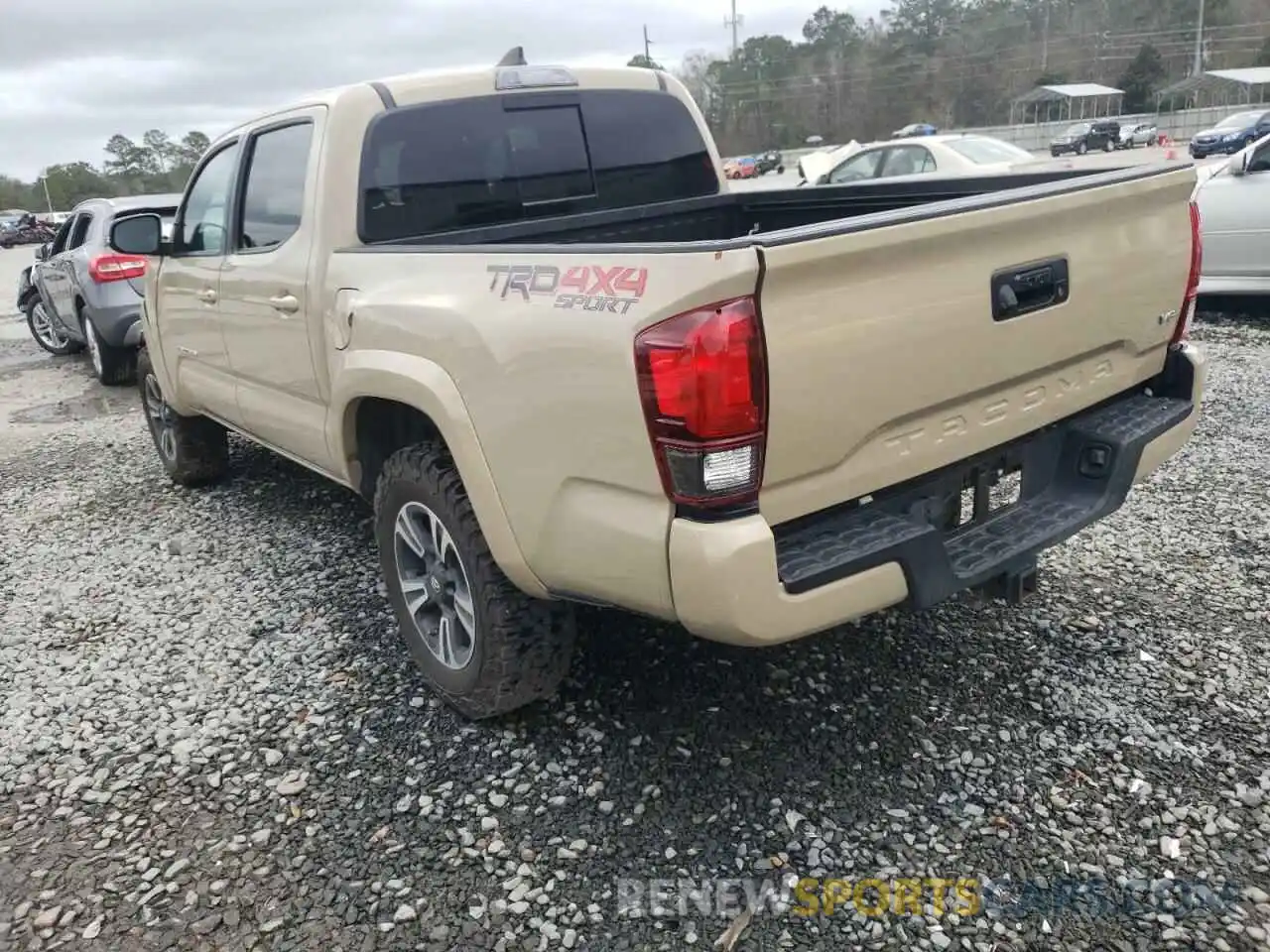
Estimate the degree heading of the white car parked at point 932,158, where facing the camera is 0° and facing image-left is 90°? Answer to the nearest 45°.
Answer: approximately 135°

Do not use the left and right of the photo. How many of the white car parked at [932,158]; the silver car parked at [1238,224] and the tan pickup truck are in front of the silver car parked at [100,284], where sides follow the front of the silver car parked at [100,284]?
0

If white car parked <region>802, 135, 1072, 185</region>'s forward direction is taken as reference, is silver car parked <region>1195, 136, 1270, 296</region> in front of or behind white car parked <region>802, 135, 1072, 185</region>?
behind

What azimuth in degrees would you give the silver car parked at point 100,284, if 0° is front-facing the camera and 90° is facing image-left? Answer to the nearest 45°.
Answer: approximately 135°

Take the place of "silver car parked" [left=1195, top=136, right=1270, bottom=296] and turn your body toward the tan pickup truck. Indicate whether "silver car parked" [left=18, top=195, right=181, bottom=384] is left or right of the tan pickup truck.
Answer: right

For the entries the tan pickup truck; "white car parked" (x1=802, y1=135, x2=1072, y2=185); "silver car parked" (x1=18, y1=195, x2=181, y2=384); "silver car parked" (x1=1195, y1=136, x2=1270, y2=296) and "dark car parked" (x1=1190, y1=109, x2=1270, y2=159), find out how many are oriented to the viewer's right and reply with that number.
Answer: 0

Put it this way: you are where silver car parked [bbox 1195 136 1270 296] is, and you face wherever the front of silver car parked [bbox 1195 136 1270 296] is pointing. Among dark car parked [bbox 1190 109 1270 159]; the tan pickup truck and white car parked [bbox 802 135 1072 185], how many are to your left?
1

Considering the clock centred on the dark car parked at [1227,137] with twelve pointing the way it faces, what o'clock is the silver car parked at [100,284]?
The silver car parked is roughly at 11 o'clock from the dark car parked.

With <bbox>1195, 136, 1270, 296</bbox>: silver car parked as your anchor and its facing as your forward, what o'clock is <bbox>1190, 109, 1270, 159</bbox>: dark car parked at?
The dark car parked is roughly at 3 o'clock from the silver car parked.

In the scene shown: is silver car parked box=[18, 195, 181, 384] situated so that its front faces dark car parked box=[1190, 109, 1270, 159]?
no

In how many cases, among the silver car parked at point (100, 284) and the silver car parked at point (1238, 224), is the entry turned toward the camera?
0

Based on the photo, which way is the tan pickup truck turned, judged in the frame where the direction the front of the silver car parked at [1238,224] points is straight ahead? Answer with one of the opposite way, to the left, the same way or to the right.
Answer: the same way

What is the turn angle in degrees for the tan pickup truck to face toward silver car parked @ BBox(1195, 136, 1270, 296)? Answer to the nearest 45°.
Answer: approximately 90° to its right

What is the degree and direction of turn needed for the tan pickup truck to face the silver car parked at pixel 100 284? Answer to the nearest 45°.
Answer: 0° — it already faces it

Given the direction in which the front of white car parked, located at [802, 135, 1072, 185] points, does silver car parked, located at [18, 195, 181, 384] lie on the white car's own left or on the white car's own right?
on the white car's own left

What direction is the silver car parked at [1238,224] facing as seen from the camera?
to the viewer's left

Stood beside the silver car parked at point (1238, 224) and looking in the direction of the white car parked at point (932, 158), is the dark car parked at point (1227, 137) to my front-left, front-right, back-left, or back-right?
front-right

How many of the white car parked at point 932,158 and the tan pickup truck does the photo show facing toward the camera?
0
